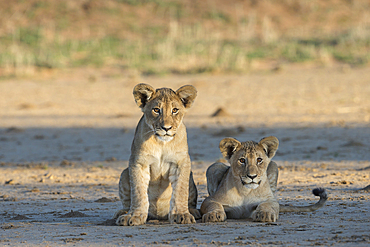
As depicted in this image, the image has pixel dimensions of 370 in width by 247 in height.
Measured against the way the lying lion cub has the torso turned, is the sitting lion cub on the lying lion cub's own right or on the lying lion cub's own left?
on the lying lion cub's own right

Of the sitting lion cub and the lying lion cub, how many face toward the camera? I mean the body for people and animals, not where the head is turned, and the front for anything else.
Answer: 2

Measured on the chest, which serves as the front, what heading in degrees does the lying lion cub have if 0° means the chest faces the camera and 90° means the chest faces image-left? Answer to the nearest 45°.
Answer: approximately 0°

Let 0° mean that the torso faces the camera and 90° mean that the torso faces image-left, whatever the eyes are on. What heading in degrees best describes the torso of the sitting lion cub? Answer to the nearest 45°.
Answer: approximately 0°

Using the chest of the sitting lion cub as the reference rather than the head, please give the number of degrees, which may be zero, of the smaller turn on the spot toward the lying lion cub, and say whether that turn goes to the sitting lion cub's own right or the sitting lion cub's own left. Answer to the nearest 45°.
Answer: approximately 90° to the sitting lion cub's own left
